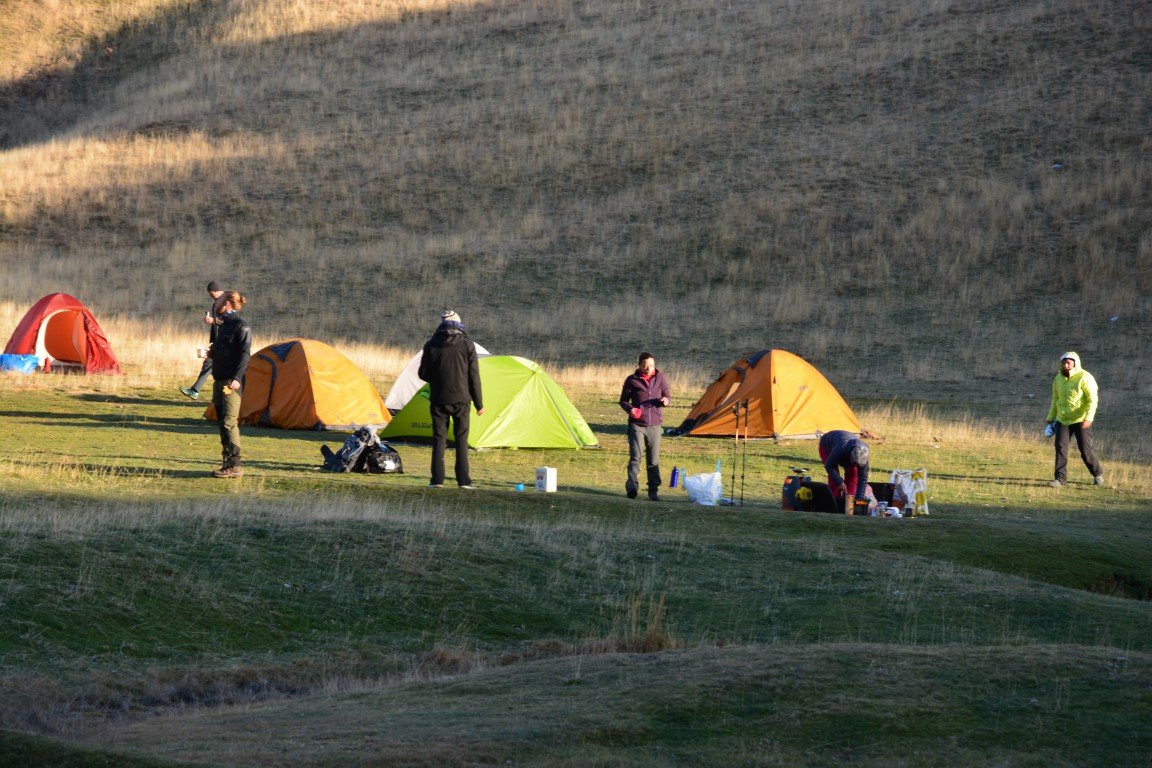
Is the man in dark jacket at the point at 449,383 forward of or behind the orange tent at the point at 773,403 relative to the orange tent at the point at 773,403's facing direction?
forward

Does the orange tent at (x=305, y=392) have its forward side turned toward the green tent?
no

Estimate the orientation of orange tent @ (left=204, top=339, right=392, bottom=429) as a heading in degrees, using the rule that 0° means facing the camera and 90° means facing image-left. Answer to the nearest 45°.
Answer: approximately 45°

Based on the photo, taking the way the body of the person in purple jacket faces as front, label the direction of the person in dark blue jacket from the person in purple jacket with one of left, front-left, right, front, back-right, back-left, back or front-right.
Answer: left

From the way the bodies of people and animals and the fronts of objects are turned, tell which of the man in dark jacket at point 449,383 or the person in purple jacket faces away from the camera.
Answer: the man in dark jacket

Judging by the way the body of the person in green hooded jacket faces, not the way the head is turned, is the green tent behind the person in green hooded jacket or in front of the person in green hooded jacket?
in front

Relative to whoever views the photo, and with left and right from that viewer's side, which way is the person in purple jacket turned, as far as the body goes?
facing the viewer

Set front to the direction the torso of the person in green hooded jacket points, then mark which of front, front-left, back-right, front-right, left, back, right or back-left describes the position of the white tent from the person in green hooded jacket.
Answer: front-right

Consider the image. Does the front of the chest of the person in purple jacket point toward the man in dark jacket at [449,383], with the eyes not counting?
no

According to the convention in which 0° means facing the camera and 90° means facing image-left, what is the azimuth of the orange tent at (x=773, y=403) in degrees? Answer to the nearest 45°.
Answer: approximately 45°

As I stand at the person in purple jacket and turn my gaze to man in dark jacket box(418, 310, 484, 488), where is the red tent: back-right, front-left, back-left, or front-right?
front-right

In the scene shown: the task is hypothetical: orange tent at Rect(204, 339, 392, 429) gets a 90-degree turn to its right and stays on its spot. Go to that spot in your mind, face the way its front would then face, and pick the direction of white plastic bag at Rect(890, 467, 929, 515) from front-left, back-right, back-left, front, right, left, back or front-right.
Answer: back

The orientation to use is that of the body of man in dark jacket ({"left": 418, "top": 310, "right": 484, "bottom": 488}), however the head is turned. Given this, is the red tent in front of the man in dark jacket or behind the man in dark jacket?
in front

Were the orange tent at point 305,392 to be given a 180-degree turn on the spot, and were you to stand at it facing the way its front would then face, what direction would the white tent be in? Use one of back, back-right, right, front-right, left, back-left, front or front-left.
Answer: front

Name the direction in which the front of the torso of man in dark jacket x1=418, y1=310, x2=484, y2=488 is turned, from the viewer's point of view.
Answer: away from the camera

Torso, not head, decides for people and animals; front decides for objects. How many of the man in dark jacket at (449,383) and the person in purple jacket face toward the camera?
1

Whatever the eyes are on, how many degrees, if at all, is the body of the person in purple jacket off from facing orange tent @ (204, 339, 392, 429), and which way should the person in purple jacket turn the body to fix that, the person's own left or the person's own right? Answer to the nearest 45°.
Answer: approximately 135° to the person's own right
